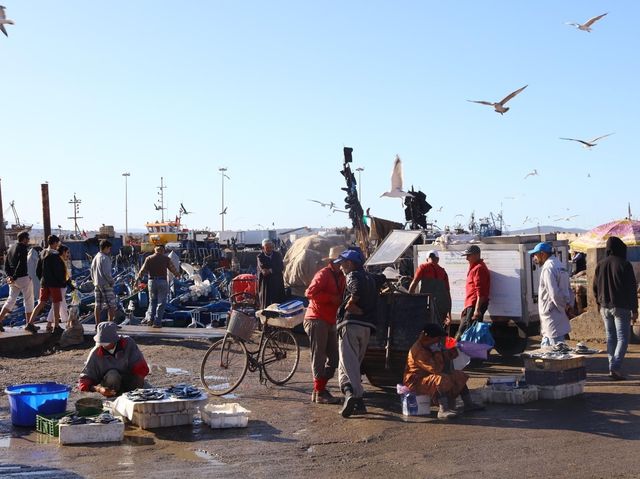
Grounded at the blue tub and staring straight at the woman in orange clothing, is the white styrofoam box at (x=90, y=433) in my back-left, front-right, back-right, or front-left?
front-right

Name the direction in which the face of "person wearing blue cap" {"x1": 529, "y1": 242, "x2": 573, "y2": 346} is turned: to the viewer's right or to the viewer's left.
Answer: to the viewer's left

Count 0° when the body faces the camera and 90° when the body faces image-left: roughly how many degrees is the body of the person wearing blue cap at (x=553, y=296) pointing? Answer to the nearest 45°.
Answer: approximately 90°

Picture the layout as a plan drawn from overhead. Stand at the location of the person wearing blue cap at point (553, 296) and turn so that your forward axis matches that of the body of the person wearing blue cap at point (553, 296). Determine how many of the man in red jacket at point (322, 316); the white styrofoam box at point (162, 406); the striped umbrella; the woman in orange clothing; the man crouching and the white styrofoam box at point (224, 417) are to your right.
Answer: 1

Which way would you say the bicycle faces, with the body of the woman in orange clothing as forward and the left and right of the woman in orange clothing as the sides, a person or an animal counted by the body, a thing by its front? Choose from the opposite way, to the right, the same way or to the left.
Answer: to the right

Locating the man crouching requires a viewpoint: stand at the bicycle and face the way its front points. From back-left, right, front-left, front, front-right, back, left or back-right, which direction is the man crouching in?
front

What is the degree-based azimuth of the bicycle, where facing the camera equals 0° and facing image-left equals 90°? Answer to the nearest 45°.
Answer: approximately 45°

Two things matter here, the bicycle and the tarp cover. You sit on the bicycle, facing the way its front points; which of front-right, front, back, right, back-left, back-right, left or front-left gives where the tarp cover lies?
back-right

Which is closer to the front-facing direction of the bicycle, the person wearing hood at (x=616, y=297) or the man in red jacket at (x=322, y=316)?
the man in red jacket

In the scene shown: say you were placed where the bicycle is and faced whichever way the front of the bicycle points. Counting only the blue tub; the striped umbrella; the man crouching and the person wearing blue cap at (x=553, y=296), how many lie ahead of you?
2

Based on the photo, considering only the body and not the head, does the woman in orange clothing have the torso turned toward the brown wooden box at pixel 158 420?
no

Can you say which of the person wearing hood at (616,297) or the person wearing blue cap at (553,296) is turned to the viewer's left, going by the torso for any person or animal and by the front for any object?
the person wearing blue cap at (553,296)
